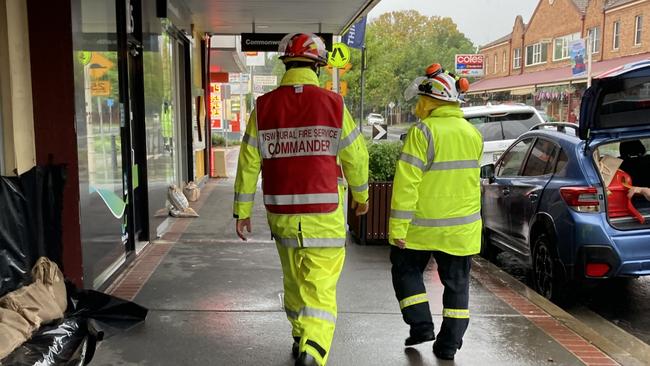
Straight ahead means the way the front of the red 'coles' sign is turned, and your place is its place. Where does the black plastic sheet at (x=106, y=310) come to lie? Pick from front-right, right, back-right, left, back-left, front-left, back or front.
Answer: front

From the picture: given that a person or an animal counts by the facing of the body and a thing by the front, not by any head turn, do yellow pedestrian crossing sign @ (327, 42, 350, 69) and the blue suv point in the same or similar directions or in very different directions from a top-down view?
very different directions

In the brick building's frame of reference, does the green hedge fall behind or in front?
in front

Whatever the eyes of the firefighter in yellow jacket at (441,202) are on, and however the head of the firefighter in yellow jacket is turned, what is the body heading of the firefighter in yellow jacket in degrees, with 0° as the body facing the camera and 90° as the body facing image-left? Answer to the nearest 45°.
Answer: approximately 135°

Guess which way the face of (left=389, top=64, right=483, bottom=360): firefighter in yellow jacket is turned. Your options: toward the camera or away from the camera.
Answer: away from the camera

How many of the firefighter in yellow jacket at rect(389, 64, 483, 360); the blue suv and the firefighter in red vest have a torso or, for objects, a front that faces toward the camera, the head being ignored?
0

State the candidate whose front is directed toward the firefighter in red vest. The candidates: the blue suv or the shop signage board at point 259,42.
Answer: the shop signage board

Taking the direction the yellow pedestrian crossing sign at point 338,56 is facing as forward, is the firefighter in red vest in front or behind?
in front

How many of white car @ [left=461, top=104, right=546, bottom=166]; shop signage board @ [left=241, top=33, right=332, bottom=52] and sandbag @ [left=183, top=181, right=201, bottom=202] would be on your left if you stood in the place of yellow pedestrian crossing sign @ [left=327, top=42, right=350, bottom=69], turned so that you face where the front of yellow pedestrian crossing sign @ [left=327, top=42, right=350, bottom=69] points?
1

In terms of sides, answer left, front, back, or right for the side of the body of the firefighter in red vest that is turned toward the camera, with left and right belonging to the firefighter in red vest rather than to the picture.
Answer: back

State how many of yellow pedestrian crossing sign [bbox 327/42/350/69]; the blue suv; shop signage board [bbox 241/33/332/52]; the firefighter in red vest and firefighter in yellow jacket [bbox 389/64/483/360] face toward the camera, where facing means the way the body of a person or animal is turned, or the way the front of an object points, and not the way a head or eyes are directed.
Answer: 2

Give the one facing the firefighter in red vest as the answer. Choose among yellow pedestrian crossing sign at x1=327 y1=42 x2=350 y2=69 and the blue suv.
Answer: the yellow pedestrian crossing sign

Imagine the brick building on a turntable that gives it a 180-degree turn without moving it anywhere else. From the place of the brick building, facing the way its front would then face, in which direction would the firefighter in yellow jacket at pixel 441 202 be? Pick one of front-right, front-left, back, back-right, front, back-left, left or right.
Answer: back-right

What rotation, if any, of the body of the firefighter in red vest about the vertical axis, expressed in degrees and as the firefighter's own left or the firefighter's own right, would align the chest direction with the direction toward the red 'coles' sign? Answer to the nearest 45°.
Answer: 0° — they already face it

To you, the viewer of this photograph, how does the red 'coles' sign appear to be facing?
facing the viewer

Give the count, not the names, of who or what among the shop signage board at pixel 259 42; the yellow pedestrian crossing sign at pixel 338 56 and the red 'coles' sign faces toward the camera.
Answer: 3

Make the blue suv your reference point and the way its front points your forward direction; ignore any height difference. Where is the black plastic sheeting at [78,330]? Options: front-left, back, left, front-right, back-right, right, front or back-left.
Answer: left

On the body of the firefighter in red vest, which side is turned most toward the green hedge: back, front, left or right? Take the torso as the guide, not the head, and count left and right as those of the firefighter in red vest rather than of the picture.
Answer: front

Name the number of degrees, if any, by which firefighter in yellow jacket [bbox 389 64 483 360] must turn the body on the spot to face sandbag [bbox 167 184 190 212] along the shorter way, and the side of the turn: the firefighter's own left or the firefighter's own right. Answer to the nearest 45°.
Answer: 0° — they already face it

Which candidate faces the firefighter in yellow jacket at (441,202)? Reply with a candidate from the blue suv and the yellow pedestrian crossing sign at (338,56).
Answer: the yellow pedestrian crossing sign

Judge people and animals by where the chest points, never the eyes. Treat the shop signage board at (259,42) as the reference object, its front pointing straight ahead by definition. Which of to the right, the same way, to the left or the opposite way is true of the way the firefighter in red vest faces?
the opposite way

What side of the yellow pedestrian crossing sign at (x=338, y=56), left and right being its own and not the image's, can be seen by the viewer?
front
